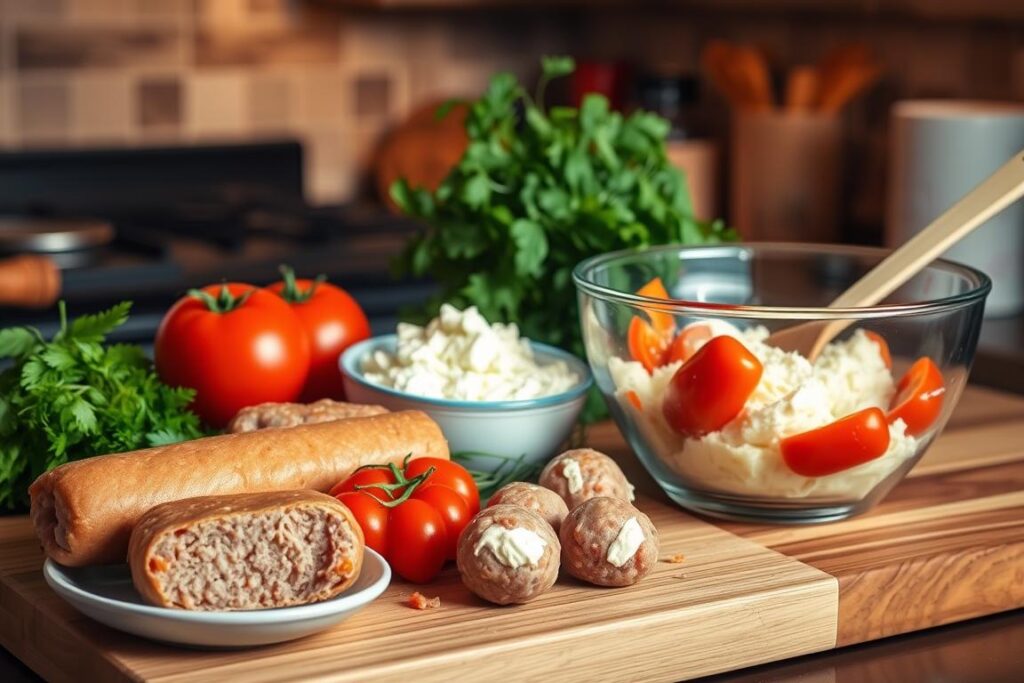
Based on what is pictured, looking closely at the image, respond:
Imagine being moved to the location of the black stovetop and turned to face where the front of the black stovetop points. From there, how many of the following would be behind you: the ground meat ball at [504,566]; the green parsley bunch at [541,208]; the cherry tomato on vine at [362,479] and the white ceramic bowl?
0

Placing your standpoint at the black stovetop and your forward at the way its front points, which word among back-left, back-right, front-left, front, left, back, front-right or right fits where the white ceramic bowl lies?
front

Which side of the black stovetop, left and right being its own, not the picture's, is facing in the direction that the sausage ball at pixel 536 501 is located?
front

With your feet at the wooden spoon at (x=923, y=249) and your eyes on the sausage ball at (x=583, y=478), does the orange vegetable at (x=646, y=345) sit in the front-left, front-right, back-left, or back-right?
front-right

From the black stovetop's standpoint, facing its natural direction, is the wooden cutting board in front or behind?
in front

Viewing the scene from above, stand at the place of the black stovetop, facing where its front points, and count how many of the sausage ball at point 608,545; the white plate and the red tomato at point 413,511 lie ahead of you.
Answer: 3

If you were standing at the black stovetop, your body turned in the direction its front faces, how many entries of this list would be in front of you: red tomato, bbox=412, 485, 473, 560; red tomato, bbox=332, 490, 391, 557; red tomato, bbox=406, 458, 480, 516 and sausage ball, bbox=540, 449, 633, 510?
4

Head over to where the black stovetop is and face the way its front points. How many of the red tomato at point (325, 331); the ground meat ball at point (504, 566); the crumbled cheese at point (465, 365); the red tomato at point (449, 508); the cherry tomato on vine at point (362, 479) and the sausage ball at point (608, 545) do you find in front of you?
6

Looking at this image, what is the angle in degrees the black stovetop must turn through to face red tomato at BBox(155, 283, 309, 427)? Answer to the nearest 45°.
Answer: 0° — it already faces it

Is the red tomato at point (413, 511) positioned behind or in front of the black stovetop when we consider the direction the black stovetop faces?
in front

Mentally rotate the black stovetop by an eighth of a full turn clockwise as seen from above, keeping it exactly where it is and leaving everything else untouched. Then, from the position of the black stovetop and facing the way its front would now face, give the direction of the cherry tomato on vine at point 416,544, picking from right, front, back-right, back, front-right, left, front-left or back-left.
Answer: front-left

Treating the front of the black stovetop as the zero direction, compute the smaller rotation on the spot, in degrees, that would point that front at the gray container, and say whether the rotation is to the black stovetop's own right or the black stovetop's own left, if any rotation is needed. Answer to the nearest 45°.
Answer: approximately 45° to the black stovetop's own left

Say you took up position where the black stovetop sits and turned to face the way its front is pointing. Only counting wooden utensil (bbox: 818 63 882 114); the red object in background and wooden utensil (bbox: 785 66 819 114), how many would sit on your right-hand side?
0

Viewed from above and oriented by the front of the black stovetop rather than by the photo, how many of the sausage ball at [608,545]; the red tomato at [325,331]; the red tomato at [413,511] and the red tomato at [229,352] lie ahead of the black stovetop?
4

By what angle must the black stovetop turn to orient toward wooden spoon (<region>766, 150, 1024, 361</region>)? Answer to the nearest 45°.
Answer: approximately 45° to its left

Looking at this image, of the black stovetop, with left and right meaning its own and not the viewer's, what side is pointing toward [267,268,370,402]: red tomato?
front

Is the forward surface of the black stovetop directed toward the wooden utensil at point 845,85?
no

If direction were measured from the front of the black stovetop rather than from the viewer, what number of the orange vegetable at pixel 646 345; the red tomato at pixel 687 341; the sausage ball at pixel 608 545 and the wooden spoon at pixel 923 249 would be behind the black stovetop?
0

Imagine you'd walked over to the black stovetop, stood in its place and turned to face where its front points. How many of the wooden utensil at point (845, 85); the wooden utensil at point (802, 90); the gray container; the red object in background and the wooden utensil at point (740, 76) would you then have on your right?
0

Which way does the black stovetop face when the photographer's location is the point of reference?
facing the viewer

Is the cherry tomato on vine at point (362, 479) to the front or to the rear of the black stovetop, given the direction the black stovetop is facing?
to the front
